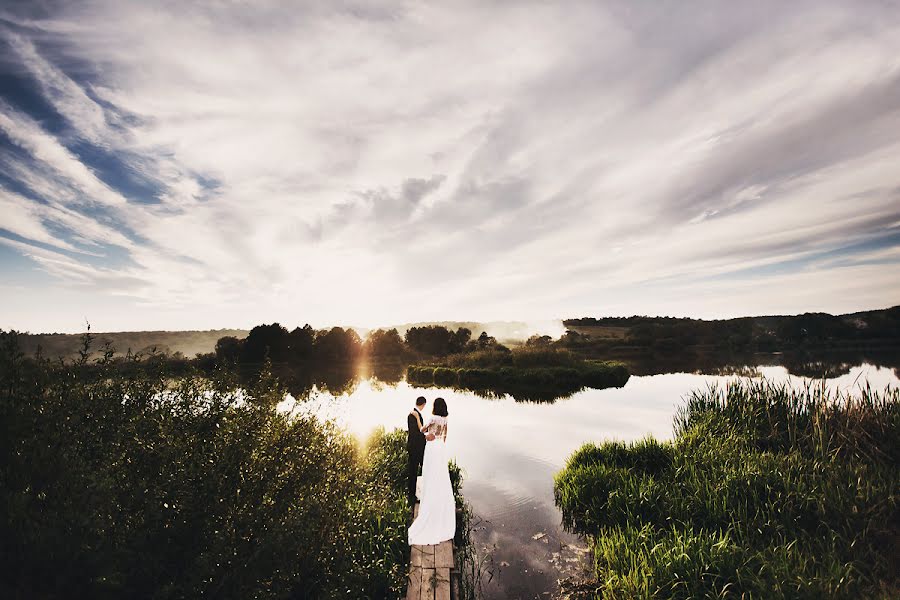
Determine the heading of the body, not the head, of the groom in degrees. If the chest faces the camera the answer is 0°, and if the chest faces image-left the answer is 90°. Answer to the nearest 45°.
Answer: approximately 270°
